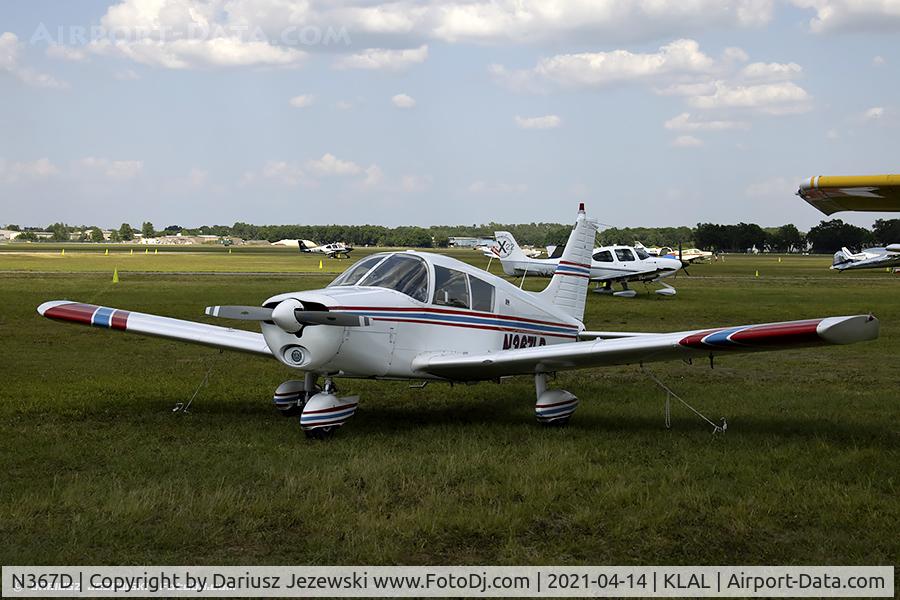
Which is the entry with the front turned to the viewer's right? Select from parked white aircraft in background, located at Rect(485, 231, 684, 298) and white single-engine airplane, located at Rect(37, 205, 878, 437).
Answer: the parked white aircraft in background

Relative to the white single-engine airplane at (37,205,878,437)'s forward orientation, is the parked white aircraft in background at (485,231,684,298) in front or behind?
behind

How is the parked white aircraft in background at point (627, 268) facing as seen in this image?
to the viewer's right

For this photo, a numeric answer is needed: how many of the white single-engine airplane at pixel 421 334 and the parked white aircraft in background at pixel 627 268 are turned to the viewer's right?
1

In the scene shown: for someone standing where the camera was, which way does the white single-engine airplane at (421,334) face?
facing the viewer and to the left of the viewer

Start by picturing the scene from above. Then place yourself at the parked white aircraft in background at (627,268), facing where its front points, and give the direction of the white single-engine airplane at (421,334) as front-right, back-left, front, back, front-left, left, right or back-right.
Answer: right
